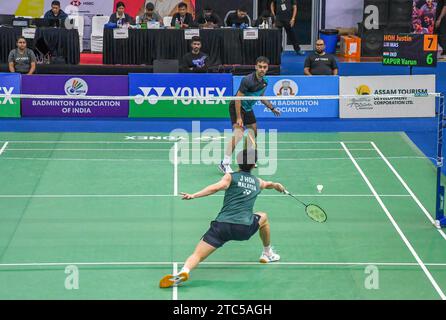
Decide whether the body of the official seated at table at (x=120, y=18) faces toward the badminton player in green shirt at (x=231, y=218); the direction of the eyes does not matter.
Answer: yes

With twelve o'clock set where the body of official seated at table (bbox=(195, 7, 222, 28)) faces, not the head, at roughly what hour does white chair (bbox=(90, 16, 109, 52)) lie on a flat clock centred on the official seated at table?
The white chair is roughly at 4 o'clock from the official seated at table.

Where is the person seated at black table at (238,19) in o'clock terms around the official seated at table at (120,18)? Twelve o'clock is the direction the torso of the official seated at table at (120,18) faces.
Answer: the person seated at black table at (238,19) is roughly at 9 o'clock from the official seated at table at (120,18).

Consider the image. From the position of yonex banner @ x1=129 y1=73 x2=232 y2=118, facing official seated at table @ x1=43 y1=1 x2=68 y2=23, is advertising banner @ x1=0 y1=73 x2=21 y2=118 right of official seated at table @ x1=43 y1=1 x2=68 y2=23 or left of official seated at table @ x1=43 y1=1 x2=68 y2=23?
left

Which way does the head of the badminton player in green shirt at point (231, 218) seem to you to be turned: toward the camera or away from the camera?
away from the camera

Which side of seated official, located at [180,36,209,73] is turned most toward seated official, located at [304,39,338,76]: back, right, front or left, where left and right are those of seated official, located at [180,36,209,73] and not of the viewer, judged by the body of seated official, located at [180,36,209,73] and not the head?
left

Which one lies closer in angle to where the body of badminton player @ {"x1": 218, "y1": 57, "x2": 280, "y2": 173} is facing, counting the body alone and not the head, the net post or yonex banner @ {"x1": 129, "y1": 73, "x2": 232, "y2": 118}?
the net post

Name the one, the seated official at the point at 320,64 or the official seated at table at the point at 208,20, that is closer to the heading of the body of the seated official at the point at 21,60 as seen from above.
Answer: the seated official

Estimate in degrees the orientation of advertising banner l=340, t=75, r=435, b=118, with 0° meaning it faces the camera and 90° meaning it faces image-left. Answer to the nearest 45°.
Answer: approximately 0°

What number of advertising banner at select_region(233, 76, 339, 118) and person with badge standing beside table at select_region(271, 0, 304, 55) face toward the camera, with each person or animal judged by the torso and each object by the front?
2

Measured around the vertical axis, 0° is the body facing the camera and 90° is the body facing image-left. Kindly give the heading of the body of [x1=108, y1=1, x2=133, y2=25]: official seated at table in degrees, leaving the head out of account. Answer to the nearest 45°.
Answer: approximately 0°
